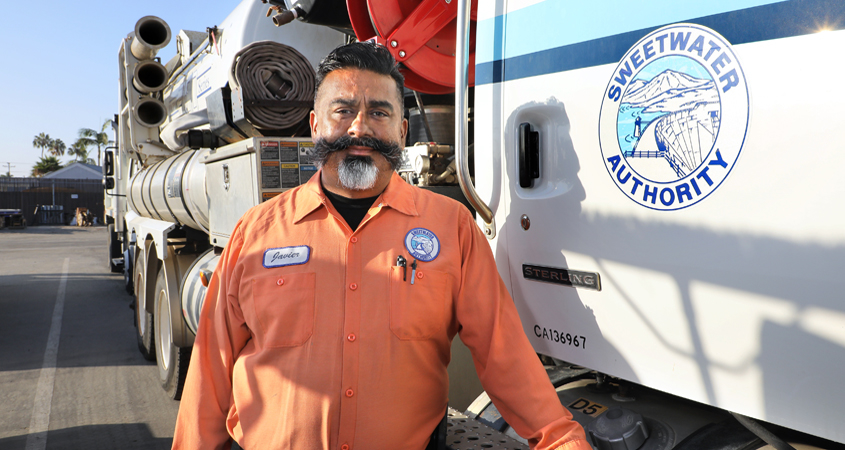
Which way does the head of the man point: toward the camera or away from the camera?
toward the camera

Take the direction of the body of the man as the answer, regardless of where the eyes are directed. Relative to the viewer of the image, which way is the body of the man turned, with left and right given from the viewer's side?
facing the viewer

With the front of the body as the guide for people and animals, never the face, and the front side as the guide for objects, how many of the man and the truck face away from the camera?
0

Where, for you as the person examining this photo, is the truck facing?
facing the viewer and to the right of the viewer
